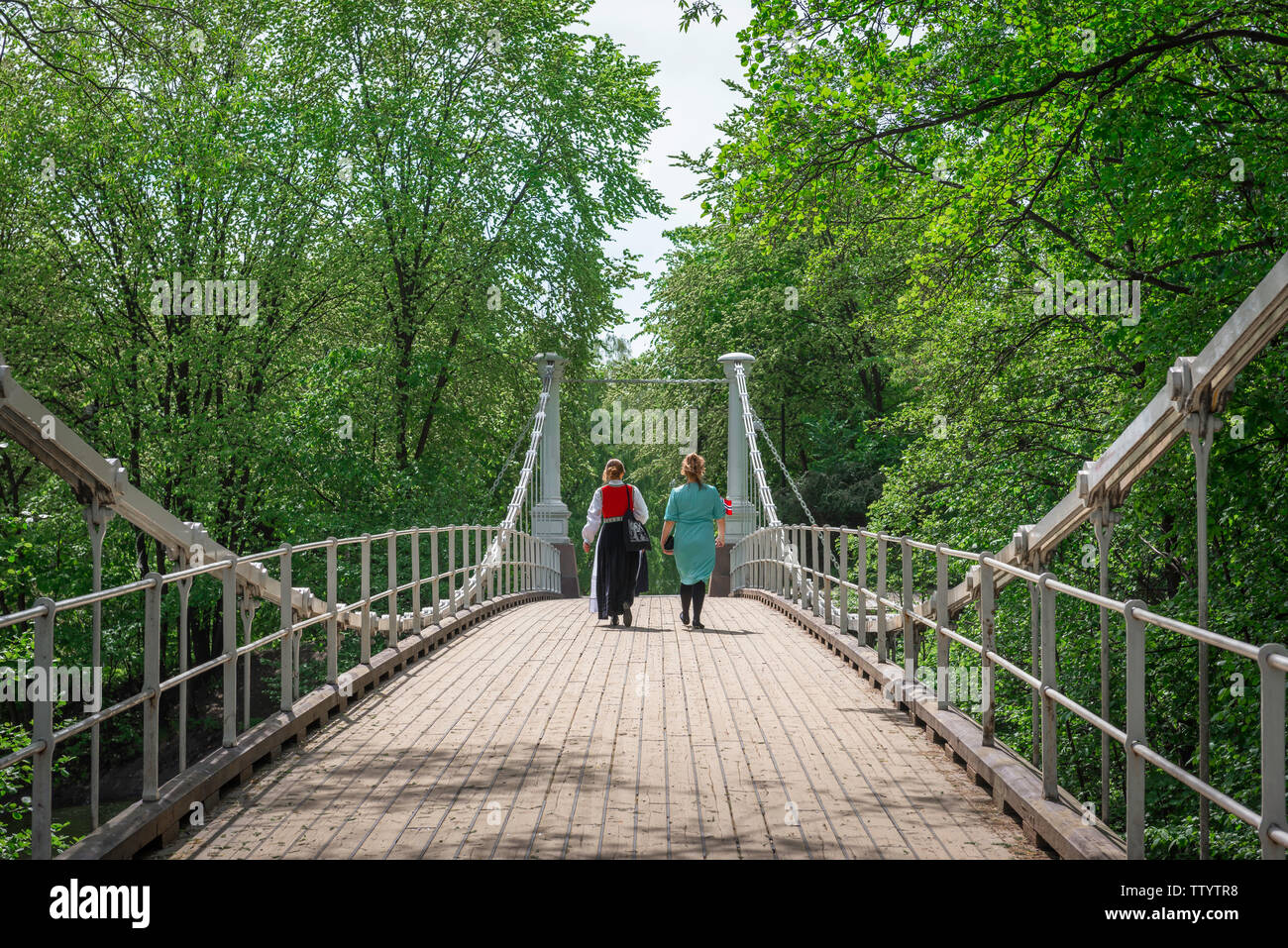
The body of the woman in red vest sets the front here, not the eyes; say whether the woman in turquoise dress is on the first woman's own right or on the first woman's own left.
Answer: on the first woman's own right

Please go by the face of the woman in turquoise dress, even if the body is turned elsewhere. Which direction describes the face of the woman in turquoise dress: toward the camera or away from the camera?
away from the camera

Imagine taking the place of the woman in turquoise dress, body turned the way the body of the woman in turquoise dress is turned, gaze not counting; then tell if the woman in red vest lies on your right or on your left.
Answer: on your left

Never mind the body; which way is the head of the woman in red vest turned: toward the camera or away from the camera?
away from the camera

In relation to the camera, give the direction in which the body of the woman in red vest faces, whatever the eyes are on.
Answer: away from the camera

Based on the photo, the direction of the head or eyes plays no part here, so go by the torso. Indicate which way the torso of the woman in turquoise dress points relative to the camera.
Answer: away from the camera

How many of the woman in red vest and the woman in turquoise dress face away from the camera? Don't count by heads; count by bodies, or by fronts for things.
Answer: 2

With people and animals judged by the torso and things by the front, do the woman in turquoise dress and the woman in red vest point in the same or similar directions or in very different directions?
same or similar directions
